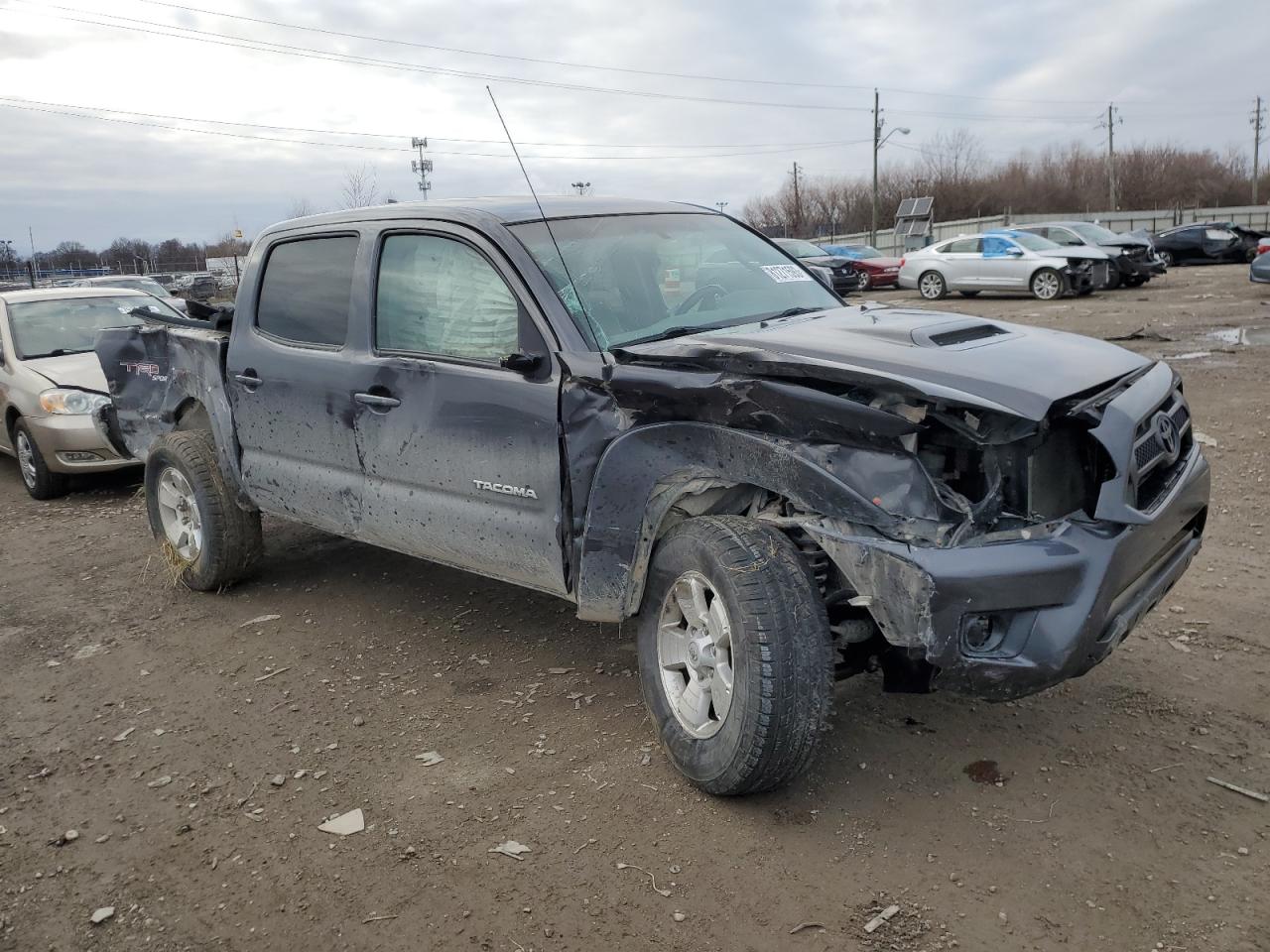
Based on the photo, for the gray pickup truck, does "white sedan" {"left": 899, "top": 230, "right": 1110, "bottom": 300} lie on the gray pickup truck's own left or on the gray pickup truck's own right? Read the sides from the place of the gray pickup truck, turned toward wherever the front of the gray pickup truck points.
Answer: on the gray pickup truck's own left

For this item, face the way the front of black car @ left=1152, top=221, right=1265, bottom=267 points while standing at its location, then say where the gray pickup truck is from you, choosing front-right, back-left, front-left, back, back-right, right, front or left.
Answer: right

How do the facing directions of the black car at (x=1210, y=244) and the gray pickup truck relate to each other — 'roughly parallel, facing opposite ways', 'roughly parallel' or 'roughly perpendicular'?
roughly parallel

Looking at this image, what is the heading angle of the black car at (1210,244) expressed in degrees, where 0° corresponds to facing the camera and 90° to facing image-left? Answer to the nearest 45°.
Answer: approximately 270°

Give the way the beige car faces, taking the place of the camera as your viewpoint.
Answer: facing the viewer and to the right of the viewer
